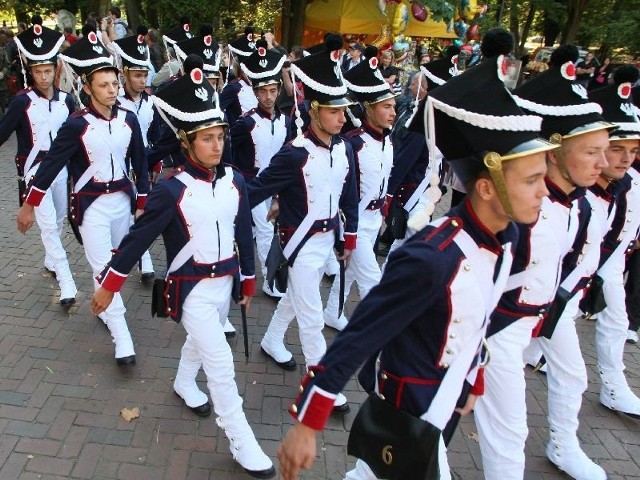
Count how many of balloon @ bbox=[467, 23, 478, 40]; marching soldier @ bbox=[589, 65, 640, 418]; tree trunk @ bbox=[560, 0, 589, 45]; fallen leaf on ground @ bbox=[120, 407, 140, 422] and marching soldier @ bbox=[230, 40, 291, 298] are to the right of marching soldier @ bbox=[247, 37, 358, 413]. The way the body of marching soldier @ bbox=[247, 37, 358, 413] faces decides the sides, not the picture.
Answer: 1

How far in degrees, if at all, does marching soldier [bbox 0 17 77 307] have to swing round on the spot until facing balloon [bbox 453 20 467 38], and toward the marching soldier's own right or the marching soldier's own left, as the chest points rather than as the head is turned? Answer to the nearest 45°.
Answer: approximately 90° to the marching soldier's own left

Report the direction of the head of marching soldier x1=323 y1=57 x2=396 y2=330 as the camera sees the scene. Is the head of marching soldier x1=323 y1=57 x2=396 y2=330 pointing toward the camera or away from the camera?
toward the camera

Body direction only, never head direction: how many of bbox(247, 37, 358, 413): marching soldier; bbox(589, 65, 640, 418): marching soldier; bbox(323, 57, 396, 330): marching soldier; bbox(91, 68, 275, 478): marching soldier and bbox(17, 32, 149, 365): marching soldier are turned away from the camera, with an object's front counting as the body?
0

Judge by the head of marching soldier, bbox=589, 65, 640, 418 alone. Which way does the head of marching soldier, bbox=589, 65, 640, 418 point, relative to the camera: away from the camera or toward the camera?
toward the camera

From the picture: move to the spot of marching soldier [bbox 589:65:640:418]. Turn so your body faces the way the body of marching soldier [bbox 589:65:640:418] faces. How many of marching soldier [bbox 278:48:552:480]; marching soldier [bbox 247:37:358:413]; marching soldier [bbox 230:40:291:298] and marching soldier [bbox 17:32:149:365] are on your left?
0

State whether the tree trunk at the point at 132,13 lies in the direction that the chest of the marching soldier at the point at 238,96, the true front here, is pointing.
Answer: no
